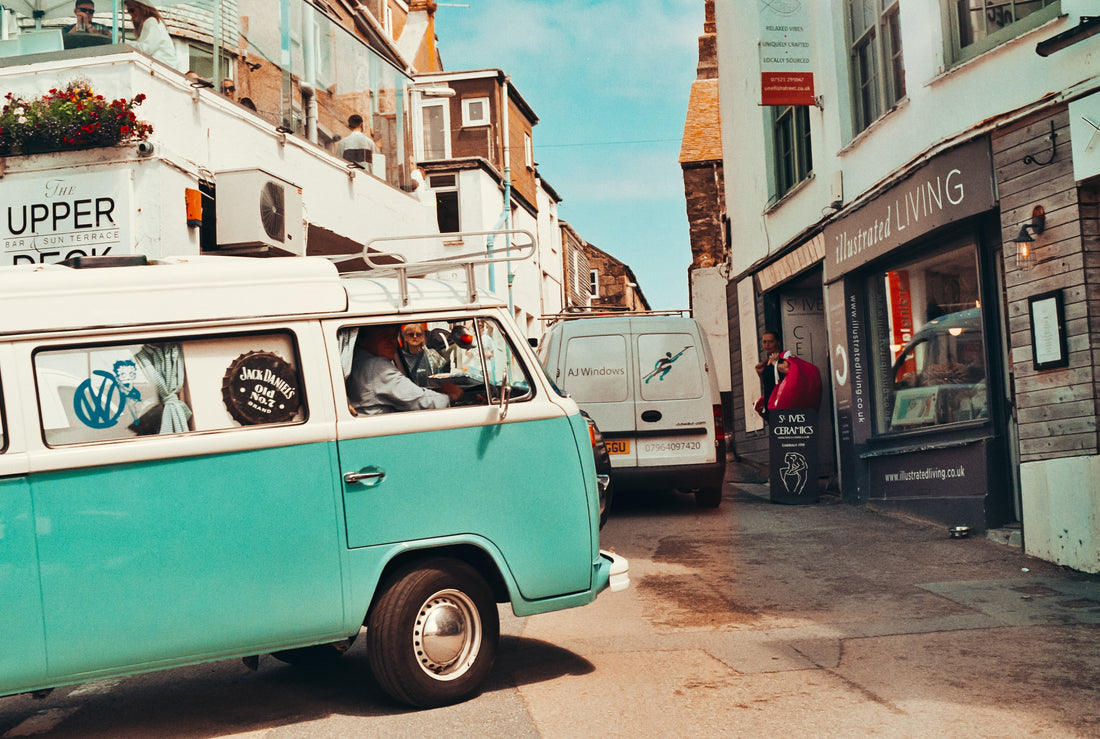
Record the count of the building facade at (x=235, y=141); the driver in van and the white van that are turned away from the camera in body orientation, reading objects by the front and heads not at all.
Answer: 1

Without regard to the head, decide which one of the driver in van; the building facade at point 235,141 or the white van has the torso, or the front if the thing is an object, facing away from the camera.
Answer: the white van

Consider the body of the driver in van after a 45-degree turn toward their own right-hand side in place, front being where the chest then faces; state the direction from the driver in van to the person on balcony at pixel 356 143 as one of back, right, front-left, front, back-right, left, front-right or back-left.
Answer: back-left

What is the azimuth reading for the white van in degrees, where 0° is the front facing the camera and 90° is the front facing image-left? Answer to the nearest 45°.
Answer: approximately 180°

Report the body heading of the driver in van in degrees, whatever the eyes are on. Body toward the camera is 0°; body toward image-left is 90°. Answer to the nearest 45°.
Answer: approximately 270°

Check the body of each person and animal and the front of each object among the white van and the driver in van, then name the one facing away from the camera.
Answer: the white van

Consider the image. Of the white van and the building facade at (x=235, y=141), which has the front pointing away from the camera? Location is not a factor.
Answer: the white van

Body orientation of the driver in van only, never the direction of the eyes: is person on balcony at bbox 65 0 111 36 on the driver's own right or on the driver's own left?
on the driver's own left

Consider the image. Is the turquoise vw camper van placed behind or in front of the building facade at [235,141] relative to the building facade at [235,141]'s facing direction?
in front

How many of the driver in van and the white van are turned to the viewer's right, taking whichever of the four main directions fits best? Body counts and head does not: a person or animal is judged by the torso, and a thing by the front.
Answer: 1

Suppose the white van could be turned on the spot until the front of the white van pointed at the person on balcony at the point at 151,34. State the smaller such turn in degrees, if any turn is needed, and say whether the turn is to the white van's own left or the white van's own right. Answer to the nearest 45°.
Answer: approximately 90° to the white van's own left

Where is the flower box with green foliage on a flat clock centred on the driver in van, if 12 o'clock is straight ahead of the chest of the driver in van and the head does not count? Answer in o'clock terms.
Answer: The flower box with green foliage is roughly at 8 o'clock from the driver in van.

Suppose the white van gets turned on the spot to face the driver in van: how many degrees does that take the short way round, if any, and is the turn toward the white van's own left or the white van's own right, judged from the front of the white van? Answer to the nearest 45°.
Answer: approximately 180°
